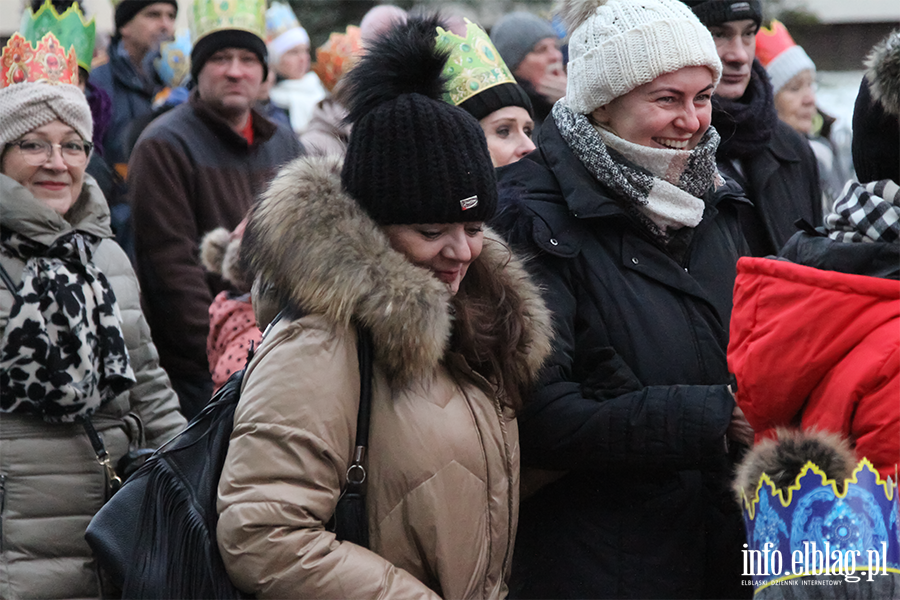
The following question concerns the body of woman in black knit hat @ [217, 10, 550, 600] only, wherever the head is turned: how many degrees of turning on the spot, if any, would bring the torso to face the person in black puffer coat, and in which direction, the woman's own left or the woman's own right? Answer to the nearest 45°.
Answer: approximately 90° to the woman's own left

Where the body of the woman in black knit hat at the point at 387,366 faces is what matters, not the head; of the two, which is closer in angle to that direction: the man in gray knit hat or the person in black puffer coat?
the person in black puffer coat

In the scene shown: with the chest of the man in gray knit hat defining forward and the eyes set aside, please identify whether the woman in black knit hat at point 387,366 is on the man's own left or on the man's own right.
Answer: on the man's own right

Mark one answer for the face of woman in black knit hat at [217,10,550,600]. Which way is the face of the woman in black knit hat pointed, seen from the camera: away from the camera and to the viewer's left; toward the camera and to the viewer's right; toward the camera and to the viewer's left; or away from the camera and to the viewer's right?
toward the camera and to the viewer's right

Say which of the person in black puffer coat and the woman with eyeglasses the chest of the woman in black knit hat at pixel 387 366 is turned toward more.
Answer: the person in black puffer coat

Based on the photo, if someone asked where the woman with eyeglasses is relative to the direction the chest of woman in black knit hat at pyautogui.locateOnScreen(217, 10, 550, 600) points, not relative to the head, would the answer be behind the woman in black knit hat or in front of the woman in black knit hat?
behind

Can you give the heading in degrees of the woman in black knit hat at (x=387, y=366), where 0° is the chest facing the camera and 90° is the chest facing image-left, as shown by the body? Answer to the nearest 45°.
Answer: approximately 315°
